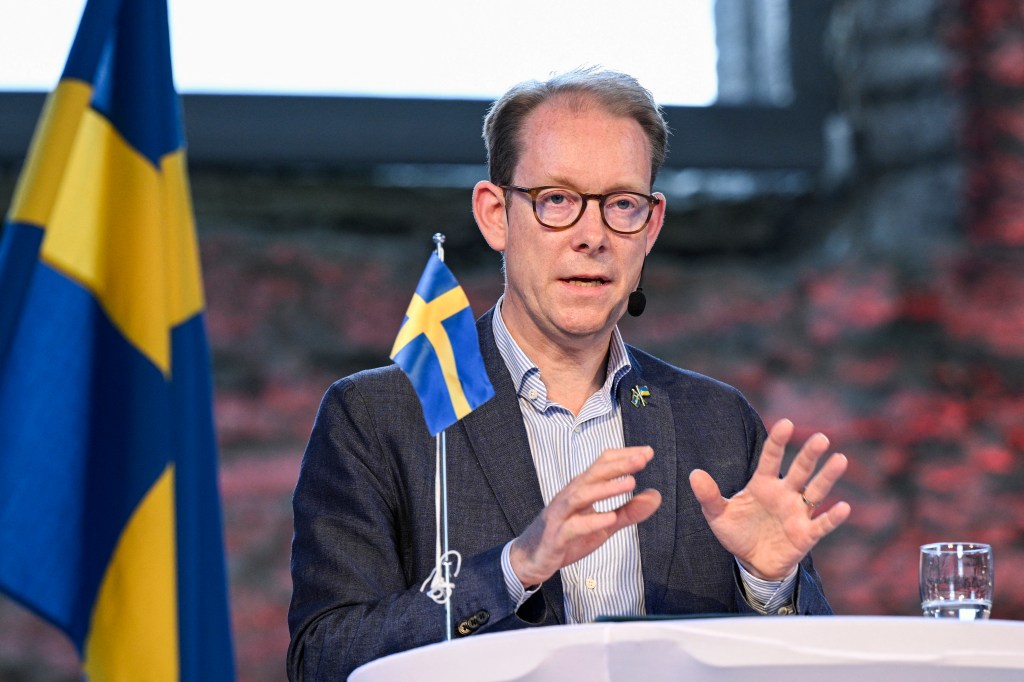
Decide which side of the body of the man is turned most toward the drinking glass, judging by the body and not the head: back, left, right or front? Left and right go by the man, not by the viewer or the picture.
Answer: left

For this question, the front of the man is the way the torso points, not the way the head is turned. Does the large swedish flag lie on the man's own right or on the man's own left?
on the man's own right

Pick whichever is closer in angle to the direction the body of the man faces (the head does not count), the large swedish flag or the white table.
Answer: the white table

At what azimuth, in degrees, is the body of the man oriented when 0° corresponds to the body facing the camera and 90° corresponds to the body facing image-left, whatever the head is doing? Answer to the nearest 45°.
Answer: approximately 315°

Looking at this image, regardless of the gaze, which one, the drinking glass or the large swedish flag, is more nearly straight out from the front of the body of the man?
the drinking glass
